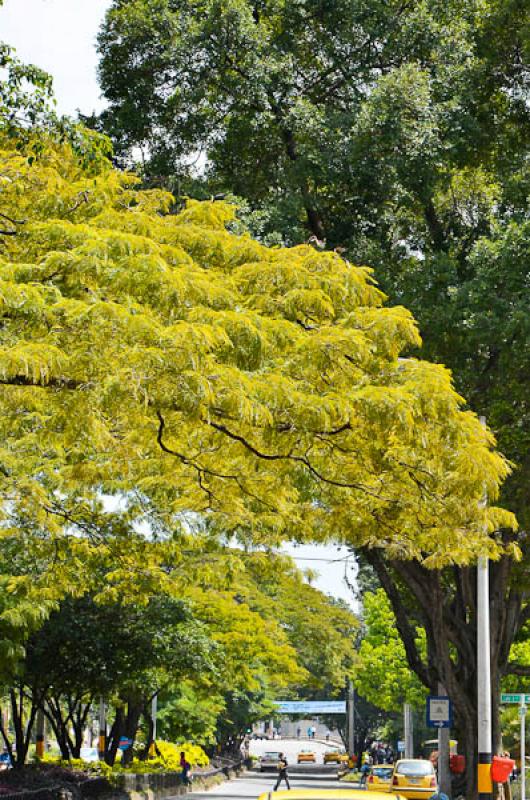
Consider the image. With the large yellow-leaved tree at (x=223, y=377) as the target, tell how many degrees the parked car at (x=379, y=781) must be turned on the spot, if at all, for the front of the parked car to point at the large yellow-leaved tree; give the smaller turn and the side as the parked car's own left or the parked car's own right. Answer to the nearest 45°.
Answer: approximately 180°

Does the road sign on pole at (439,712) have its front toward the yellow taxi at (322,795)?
yes

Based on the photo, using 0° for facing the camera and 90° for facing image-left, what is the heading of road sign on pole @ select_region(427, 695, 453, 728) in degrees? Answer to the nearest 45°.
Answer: approximately 0°

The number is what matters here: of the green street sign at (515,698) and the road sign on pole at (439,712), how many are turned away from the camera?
0

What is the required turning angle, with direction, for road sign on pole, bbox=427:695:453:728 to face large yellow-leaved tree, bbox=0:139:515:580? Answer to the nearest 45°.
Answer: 0° — it already faces it

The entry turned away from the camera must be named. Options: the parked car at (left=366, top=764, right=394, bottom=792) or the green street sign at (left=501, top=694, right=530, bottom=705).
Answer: the parked car

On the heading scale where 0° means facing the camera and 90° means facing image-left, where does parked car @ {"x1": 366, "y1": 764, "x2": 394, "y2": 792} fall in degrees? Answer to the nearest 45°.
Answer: approximately 180°

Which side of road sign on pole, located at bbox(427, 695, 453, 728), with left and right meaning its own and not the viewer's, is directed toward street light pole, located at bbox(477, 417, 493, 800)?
front

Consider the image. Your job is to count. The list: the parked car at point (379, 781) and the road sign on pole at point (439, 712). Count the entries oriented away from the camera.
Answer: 1

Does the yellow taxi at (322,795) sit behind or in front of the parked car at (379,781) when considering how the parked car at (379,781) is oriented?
behind
